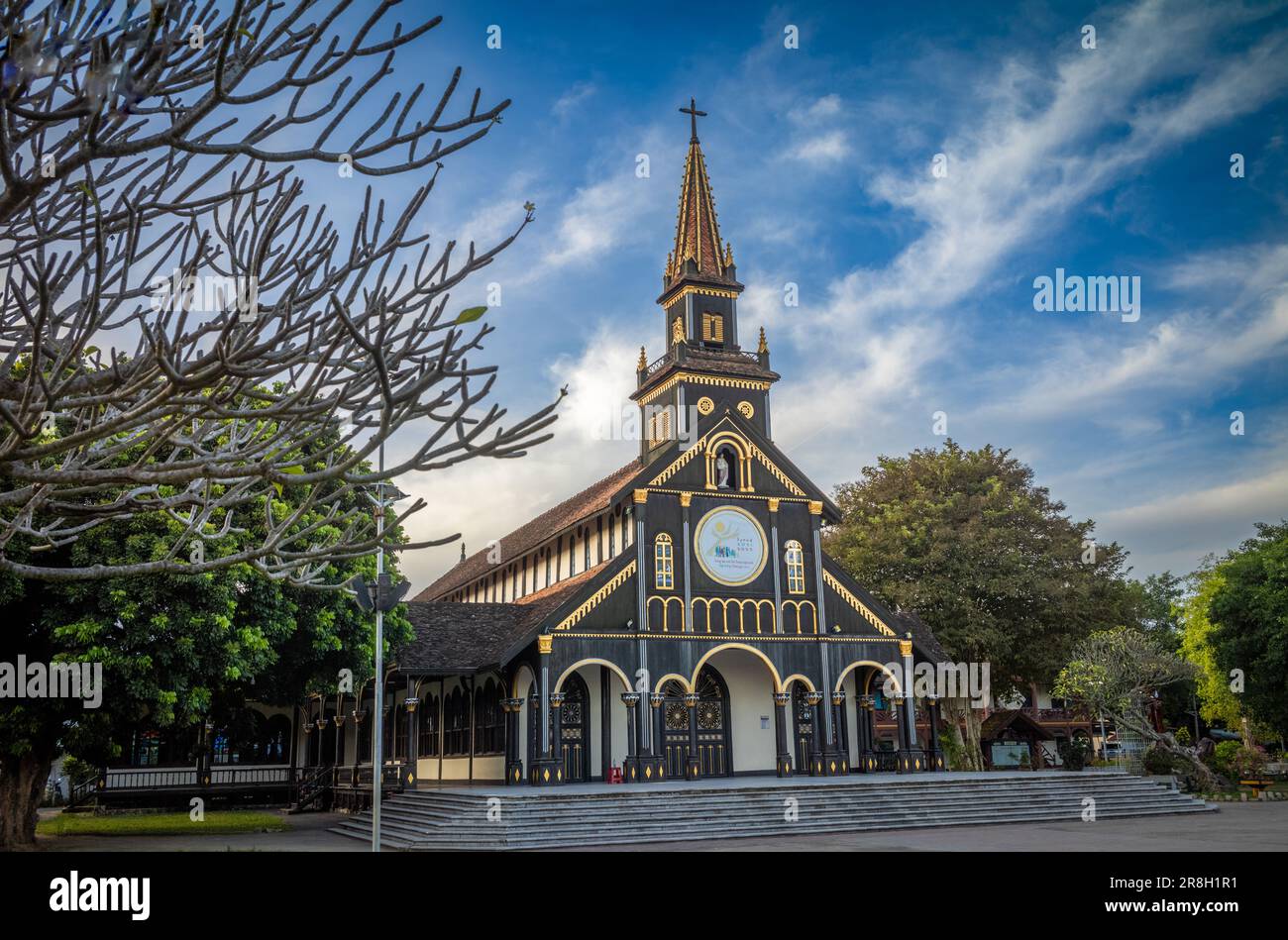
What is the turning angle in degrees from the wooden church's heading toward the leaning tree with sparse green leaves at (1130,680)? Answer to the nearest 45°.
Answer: approximately 45° to its left

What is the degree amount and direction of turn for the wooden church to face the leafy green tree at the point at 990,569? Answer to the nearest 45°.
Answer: approximately 90° to its left

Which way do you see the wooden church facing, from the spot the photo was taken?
facing the viewer and to the right of the viewer

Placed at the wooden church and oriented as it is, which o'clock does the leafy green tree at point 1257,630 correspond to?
The leafy green tree is roughly at 10 o'clock from the wooden church.

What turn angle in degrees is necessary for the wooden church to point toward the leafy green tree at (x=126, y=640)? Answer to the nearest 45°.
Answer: approximately 90° to its right

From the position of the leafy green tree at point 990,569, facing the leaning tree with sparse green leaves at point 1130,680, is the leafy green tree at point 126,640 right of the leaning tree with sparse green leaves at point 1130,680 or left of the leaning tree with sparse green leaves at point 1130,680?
right
